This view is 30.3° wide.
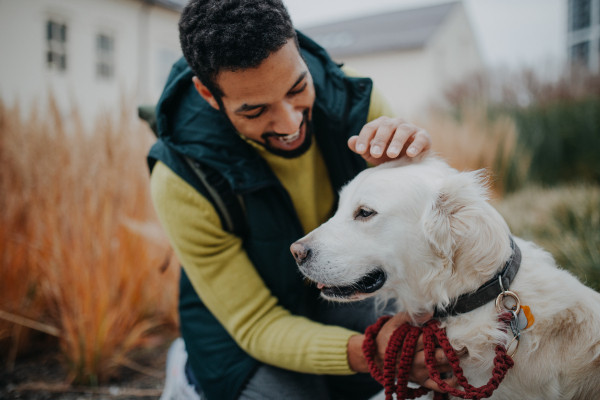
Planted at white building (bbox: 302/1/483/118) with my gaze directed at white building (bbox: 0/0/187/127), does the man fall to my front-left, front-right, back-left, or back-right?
front-left

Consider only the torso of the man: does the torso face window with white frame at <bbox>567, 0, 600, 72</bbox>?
no

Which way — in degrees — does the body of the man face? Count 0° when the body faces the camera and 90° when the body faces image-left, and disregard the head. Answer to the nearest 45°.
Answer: approximately 315°

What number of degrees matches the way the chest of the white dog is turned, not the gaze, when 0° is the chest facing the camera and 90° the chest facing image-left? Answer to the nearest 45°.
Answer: approximately 90°

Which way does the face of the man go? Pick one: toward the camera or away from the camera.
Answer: toward the camera

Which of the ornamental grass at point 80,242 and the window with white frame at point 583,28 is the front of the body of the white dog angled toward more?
the ornamental grass

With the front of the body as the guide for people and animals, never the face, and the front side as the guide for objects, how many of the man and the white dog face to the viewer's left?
1

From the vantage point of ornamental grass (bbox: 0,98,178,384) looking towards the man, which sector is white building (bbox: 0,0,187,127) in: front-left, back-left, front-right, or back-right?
back-left

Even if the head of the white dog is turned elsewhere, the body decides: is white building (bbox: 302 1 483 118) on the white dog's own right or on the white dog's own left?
on the white dog's own right
